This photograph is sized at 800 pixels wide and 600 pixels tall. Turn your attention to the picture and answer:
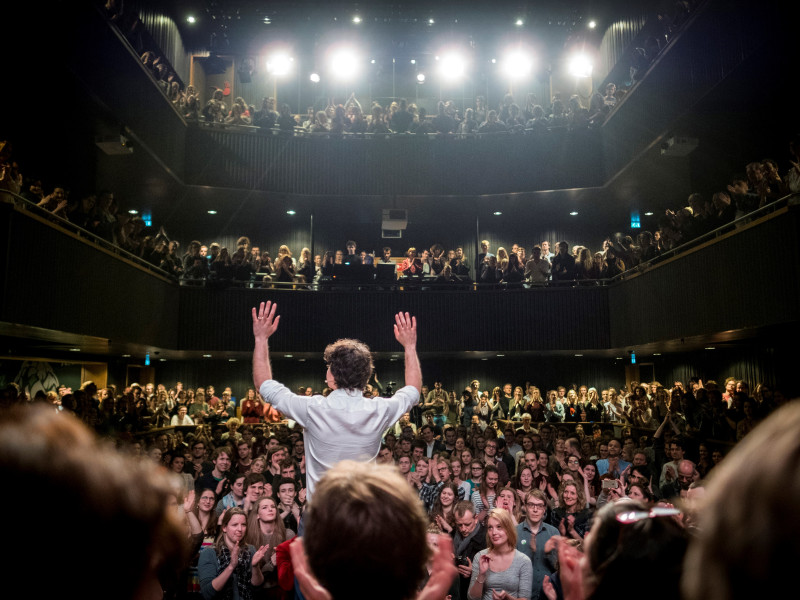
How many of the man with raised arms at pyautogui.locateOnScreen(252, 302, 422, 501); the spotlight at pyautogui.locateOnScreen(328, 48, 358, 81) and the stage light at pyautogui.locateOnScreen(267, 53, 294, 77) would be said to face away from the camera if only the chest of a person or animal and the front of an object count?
1

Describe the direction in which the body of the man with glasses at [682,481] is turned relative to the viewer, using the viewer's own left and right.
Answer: facing the viewer and to the left of the viewer

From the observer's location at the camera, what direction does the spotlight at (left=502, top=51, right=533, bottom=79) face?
facing the viewer

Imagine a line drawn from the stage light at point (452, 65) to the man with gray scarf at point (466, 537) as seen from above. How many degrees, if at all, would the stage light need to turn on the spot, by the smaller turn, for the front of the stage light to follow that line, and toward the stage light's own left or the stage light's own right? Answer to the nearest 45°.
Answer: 0° — it already faces them

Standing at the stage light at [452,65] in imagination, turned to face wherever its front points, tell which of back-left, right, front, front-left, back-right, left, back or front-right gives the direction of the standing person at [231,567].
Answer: front

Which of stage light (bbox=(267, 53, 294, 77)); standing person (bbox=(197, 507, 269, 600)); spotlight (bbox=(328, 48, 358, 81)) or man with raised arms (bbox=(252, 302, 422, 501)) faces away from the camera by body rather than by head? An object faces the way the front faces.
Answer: the man with raised arms

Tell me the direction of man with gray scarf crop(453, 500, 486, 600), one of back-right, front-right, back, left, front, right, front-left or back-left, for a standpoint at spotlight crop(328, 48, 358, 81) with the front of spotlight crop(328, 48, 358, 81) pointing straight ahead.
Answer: front

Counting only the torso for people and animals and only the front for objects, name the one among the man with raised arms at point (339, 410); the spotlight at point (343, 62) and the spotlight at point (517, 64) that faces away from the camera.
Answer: the man with raised arms

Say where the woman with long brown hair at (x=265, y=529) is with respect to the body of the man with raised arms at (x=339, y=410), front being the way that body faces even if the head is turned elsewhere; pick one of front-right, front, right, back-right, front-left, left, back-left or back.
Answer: front

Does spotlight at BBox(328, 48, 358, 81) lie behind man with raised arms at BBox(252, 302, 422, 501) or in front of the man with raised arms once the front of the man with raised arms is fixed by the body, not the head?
in front

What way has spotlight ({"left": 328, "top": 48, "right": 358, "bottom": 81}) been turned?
toward the camera

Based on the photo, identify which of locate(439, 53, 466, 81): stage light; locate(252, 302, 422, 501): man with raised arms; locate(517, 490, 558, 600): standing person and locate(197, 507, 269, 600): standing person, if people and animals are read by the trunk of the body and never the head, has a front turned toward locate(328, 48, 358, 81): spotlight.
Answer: the man with raised arms

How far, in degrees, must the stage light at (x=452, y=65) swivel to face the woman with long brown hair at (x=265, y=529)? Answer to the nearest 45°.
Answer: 0° — it already faces them

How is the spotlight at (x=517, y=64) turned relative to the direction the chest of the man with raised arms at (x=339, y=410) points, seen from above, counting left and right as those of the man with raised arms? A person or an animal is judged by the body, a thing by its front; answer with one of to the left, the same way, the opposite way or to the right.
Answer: the opposite way

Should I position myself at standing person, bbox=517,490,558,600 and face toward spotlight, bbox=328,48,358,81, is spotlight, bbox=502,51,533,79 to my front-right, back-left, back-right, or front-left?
front-right

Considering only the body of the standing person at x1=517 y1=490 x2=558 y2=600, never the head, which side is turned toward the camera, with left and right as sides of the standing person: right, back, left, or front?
front

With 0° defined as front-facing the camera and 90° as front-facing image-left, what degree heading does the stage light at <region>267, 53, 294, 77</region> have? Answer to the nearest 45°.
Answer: approximately 0°
